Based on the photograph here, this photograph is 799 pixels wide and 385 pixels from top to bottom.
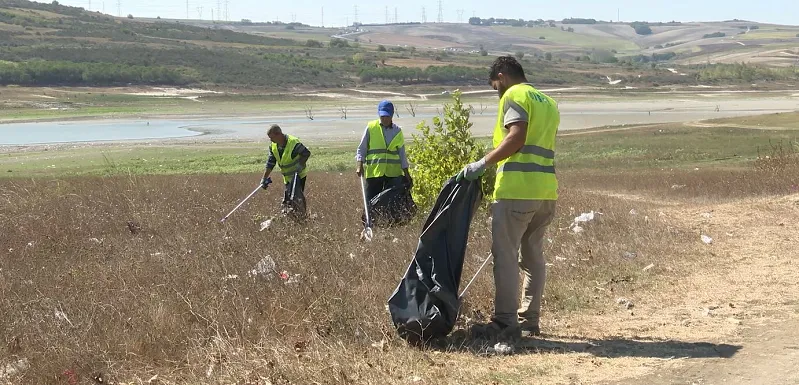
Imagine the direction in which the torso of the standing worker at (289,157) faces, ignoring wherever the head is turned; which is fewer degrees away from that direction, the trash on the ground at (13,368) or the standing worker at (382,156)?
the trash on the ground

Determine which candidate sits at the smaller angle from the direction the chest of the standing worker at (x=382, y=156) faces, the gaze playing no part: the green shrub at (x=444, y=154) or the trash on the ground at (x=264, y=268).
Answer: the trash on the ground

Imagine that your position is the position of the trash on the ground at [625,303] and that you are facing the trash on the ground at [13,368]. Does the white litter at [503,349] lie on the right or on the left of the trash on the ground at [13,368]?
left

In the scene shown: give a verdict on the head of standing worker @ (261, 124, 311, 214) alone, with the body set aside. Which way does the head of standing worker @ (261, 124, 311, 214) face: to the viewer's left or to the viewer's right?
to the viewer's left

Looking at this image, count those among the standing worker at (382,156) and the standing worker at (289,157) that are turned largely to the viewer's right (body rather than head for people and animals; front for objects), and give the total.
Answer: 0

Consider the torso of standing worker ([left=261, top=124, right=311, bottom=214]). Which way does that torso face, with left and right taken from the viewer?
facing the viewer and to the left of the viewer

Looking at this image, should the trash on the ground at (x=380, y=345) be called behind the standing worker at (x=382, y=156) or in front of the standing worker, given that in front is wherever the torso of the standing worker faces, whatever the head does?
in front

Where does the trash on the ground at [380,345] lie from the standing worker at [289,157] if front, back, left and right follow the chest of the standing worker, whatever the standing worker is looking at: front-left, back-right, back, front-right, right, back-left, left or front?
front-left

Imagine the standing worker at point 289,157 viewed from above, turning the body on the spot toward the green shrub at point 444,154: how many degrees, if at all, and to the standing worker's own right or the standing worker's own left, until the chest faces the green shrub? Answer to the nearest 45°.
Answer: approximately 135° to the standing worker's own left

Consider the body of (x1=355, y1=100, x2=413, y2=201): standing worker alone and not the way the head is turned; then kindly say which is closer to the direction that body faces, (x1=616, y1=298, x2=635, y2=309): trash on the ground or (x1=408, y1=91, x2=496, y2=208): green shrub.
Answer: the trash on the ground

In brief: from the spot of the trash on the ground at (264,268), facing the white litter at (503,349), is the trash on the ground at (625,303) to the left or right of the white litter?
left

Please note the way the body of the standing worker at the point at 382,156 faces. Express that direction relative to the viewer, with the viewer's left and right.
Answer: facing the viewer

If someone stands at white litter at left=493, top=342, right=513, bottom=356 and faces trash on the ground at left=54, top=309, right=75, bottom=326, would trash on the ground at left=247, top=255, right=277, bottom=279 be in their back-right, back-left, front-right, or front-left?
front-right

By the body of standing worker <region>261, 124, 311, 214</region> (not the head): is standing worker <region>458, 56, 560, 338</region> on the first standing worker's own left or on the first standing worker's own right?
on the first standing worker's own left

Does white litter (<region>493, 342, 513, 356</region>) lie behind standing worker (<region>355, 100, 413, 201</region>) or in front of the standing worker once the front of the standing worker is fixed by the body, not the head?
in front

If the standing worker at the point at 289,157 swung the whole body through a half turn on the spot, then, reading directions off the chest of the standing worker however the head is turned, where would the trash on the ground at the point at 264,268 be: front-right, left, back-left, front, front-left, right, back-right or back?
back-right

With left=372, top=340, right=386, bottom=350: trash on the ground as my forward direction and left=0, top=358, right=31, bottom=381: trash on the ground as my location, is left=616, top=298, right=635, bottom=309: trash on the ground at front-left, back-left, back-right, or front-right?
front-left
